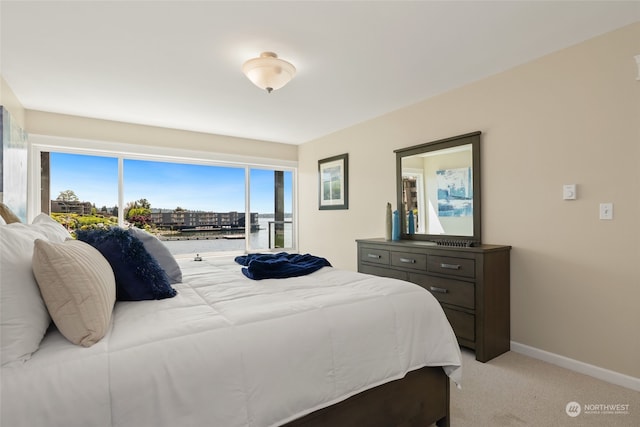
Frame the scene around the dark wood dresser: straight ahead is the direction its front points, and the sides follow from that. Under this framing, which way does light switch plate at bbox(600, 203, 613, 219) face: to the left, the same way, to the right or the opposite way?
the same way

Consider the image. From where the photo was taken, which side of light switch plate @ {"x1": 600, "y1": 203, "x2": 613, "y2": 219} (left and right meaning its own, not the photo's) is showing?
front

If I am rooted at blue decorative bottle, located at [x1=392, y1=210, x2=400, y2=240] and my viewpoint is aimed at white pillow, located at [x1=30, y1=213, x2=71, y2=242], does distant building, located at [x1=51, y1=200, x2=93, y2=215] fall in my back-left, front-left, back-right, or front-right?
front-right

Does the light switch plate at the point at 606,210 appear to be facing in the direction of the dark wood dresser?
no

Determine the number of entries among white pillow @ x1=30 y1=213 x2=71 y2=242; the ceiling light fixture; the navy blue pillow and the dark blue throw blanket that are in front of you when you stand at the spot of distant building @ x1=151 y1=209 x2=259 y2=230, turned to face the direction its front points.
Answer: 4

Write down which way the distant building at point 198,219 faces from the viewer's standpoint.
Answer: facing the viewer

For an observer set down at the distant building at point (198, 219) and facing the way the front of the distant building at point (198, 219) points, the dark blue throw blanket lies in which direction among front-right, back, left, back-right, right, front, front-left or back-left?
front

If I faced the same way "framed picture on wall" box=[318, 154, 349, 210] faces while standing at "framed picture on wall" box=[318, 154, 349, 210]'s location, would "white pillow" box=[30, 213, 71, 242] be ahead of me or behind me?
ahead

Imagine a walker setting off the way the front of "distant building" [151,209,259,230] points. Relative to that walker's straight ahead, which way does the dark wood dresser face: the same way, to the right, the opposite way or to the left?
to the right

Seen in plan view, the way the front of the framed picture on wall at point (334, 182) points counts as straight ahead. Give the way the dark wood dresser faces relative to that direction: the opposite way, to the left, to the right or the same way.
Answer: the same way

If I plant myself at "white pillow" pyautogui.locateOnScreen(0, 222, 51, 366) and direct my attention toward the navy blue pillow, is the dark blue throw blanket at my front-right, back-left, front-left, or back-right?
front-right

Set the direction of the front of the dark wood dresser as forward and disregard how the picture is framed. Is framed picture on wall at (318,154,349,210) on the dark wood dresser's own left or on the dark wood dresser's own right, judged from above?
on the dark wood dresser's own right

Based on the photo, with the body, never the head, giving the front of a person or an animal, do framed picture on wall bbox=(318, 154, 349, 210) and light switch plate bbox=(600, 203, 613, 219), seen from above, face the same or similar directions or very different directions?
same or similar directions

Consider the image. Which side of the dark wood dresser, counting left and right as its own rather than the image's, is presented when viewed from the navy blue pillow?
front

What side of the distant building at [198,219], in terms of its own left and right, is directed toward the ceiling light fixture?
front

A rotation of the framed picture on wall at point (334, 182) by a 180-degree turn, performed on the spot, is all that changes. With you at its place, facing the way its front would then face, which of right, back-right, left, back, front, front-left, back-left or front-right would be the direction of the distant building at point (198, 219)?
back-left

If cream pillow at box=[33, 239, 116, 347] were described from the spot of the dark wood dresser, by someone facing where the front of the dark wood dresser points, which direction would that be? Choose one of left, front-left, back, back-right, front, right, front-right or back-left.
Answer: front
